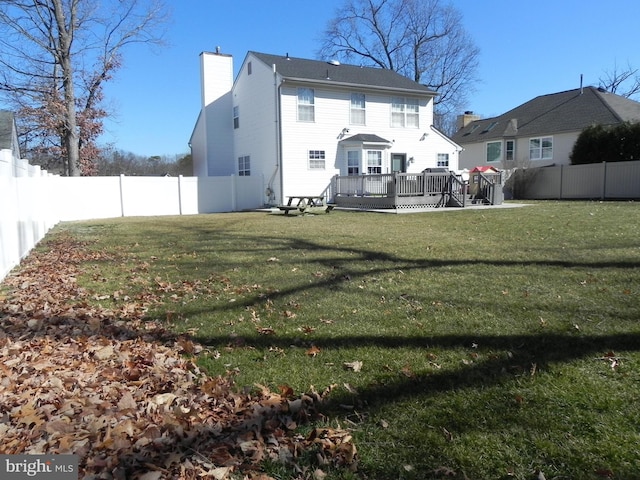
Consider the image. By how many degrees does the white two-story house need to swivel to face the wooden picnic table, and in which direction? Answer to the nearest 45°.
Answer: approximately 135° to its left

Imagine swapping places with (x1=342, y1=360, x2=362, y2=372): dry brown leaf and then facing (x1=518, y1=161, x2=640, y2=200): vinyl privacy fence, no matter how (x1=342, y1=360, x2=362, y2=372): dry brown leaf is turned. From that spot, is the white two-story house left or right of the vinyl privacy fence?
left

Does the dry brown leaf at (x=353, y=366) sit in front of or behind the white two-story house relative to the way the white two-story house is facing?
behind

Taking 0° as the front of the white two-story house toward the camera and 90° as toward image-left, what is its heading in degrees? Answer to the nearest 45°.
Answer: approximately 135°

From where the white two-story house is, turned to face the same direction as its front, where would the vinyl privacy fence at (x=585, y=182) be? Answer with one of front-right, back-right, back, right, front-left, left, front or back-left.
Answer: back-right

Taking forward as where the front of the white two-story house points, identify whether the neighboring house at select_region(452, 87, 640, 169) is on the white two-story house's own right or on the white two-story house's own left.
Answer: on the white two-story house's own right

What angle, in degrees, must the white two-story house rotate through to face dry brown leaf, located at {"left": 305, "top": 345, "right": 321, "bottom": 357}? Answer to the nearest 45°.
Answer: approximately 135° to its left
